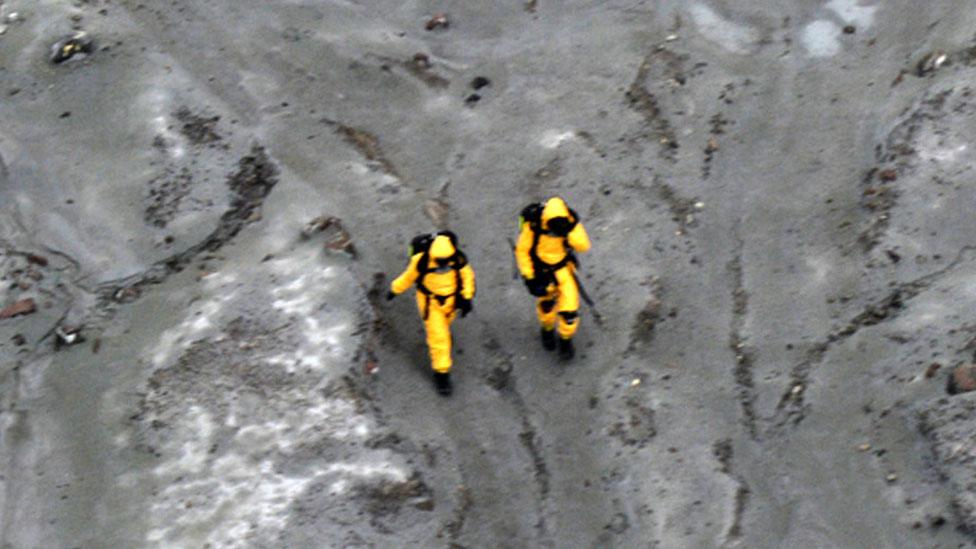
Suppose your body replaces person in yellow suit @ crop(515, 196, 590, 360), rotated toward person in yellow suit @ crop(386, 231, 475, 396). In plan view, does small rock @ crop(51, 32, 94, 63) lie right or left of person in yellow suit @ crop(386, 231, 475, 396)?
right

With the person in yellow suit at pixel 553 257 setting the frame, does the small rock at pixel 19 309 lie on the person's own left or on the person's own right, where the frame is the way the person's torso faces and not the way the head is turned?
on the person's own right

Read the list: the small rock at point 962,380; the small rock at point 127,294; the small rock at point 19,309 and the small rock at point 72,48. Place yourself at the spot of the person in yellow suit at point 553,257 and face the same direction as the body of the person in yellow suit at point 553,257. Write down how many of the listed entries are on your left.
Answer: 1

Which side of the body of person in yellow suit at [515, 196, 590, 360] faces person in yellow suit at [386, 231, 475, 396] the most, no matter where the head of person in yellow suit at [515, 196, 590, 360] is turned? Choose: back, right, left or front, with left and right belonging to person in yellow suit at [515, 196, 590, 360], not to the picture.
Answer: right

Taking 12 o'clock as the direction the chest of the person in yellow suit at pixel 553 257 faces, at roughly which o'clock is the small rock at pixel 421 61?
The small rock is roughly at 5 o'clock from the person in yellow suit.

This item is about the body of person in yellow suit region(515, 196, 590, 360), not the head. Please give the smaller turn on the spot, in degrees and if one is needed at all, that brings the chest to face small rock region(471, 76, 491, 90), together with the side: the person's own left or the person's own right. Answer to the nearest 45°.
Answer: approximately 180°

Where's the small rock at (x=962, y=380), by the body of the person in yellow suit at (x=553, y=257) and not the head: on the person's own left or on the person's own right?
on the person's own left

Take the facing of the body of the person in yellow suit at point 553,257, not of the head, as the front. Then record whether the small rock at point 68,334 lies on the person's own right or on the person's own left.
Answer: on the person's own right

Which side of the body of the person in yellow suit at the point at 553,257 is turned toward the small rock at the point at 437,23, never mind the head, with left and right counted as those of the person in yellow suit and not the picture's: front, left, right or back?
back

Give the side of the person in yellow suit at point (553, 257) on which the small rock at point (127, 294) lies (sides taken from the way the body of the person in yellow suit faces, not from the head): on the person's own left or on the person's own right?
on the person's own right

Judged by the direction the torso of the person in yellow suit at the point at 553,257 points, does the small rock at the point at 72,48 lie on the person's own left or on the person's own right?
on the person's own right

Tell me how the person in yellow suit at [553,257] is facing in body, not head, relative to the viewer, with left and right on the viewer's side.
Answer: facing the viewer

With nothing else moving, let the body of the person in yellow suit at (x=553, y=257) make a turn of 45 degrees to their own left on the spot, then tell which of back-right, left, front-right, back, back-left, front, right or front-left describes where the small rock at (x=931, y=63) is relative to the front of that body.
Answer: left
